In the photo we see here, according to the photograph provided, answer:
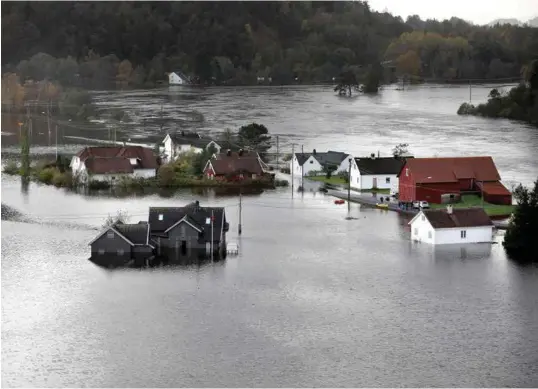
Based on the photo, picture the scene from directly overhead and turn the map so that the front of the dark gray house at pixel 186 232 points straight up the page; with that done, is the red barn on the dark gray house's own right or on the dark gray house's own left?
on the dark gray house's own left

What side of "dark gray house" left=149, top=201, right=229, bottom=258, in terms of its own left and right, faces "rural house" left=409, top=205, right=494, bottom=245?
left

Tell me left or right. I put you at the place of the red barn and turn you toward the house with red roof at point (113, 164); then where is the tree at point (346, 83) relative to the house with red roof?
right

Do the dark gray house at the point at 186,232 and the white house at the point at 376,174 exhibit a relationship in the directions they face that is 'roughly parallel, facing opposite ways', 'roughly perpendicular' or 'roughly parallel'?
roughly parallel

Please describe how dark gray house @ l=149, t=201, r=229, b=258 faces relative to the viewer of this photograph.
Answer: facing the viewer

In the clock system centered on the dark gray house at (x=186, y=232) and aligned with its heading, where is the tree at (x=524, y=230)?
The tree is roughly at 9 o'clock from the dark gray house.

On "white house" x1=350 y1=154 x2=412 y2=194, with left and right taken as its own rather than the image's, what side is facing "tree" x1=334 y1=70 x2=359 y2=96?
back

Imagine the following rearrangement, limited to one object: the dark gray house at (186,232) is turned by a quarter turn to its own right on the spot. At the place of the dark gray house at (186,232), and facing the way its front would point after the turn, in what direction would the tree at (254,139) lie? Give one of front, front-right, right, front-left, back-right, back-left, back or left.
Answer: right

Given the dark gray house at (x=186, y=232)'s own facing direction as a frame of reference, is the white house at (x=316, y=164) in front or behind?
behind

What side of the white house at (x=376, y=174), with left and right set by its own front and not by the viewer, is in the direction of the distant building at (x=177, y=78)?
back

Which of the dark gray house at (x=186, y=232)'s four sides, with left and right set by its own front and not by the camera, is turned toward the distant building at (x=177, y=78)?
back

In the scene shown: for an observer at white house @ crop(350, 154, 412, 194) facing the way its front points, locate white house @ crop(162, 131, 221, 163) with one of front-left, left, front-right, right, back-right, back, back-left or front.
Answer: back-right

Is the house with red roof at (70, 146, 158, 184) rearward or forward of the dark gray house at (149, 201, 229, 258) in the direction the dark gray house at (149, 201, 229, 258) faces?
rearward
